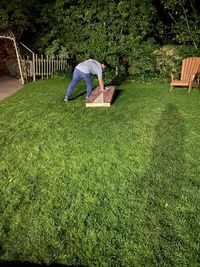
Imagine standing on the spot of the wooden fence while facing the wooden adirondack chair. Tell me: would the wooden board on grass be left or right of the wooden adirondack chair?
right

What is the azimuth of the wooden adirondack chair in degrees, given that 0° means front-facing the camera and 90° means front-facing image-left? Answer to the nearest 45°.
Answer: approximately 45°

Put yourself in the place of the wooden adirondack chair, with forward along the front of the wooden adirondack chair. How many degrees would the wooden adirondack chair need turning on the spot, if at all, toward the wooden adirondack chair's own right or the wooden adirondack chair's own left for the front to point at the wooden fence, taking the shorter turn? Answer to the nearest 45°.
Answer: approximately 45° to the wooden adirondack chair's own right

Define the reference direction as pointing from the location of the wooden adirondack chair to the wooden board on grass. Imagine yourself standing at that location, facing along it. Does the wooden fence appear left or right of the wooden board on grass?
right

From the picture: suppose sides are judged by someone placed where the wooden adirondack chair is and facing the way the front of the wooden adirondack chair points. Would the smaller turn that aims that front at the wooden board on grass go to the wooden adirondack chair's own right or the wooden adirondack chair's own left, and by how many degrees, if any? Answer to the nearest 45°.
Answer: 0° — it already faces it

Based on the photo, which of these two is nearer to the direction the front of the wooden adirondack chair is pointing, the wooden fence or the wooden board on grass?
the wooden board on grass
